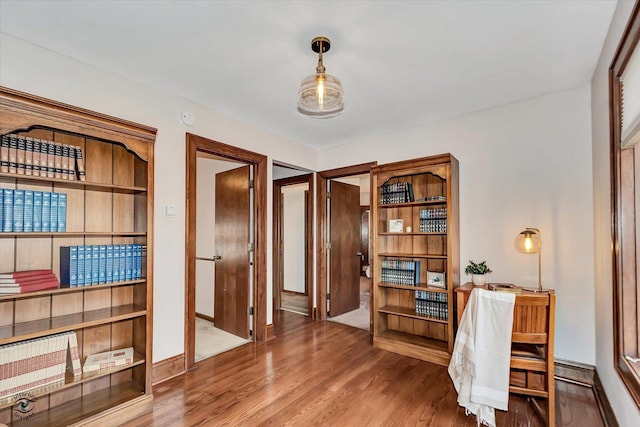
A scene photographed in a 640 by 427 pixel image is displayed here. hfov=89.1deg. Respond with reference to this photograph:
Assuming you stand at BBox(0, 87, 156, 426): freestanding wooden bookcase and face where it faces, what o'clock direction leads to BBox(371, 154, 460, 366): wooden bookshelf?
The wooden bookshelf is roughly at 11 o'clock from the freestanding wooden bookcase.

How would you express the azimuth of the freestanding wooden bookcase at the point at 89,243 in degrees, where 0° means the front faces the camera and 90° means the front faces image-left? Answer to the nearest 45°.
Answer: approximately 315°

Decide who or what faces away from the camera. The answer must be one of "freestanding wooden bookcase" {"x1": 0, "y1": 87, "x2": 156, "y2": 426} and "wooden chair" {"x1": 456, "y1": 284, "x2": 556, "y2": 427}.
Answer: the wooden chair

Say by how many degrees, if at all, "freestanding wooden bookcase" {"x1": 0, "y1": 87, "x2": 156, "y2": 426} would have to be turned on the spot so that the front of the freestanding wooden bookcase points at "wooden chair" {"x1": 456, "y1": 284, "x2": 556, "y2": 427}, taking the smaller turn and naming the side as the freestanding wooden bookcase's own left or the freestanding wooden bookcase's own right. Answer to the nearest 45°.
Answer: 0° — it already faces it

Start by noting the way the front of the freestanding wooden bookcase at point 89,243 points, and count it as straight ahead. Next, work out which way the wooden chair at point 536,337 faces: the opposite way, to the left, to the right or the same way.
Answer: to the left

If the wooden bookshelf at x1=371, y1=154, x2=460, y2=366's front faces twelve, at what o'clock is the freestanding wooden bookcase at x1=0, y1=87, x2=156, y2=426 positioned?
The freestanding wooden bookcase is roughly at 12 o'clock from the wooden bookshelf.

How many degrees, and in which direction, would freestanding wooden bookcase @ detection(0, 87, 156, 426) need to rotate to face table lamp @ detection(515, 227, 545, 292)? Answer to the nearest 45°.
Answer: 0° — it already faces it

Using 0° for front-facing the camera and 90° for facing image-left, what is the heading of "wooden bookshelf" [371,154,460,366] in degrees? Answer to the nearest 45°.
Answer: approximately 45°

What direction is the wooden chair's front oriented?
away from the camera

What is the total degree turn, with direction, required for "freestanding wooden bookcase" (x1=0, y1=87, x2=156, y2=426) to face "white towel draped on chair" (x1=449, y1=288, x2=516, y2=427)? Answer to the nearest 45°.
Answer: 0° — it already faces it

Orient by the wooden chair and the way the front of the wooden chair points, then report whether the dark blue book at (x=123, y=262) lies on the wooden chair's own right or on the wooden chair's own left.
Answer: on the wooden chair's own left

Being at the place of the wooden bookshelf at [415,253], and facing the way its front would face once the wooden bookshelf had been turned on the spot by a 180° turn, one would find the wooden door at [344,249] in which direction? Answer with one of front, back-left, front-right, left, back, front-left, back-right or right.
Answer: left

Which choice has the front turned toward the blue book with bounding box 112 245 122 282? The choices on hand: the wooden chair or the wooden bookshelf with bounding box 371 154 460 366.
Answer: the wooden bookshelf
